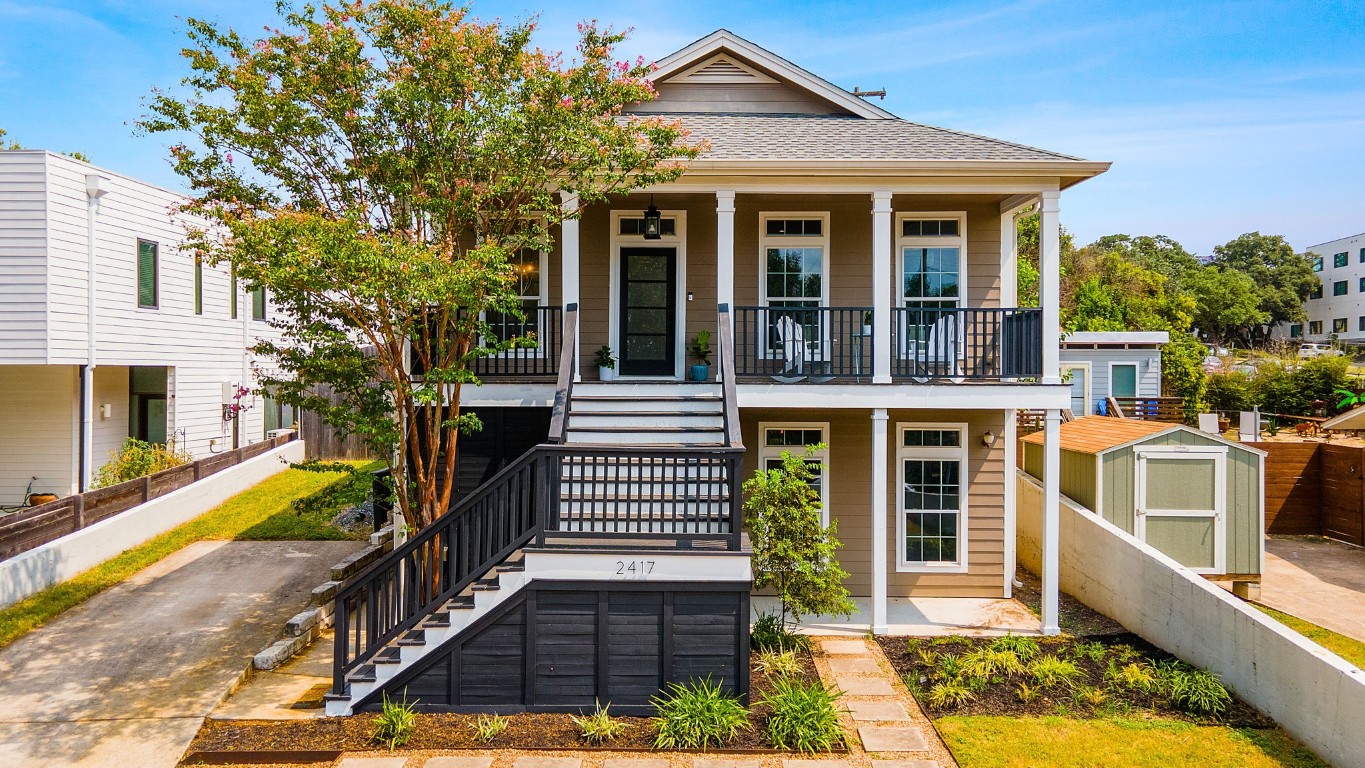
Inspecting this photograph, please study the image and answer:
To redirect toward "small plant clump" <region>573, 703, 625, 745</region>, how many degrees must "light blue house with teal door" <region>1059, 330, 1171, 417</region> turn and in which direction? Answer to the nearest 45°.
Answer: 0° — it already faces it

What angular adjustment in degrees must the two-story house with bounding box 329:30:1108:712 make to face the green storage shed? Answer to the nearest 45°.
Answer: approximately 90° to its left

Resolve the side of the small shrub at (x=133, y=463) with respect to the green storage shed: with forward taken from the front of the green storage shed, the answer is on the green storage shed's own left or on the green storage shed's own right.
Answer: on the green storage shed's own right

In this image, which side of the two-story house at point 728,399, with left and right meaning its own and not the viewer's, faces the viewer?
front

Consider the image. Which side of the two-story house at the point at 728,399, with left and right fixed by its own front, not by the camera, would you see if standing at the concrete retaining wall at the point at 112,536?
right

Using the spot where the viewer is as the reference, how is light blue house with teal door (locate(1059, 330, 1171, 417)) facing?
facing the viewer

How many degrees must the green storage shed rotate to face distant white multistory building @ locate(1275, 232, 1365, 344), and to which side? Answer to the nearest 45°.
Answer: approximately 180°

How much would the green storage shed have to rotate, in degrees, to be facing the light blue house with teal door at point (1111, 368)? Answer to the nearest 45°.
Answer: approximately 180°

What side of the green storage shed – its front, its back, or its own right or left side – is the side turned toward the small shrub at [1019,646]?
front

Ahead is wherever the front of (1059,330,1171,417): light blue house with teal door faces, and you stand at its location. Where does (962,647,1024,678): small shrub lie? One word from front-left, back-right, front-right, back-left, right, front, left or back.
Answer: front

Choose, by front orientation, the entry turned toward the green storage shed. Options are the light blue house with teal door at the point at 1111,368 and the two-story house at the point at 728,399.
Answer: the light blue house with teal door

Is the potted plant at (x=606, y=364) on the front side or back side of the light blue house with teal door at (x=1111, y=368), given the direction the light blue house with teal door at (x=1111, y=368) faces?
on the front side

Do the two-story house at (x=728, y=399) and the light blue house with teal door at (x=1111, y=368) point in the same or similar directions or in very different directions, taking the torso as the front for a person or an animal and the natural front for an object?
same or similar directions

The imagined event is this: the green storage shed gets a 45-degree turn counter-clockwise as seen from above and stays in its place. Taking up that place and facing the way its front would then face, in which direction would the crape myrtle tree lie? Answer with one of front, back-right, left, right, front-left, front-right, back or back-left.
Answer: right

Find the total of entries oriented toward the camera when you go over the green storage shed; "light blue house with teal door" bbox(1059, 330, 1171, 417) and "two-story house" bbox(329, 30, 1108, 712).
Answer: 3

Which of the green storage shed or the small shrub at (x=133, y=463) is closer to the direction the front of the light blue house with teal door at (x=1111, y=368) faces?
the green storage shed

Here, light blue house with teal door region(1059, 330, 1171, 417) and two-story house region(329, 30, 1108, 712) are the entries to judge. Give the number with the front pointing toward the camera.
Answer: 2

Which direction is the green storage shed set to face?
toward the camera

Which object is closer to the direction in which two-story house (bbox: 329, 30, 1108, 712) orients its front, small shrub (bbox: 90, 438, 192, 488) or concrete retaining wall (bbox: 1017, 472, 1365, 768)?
the concrete retaining wall
